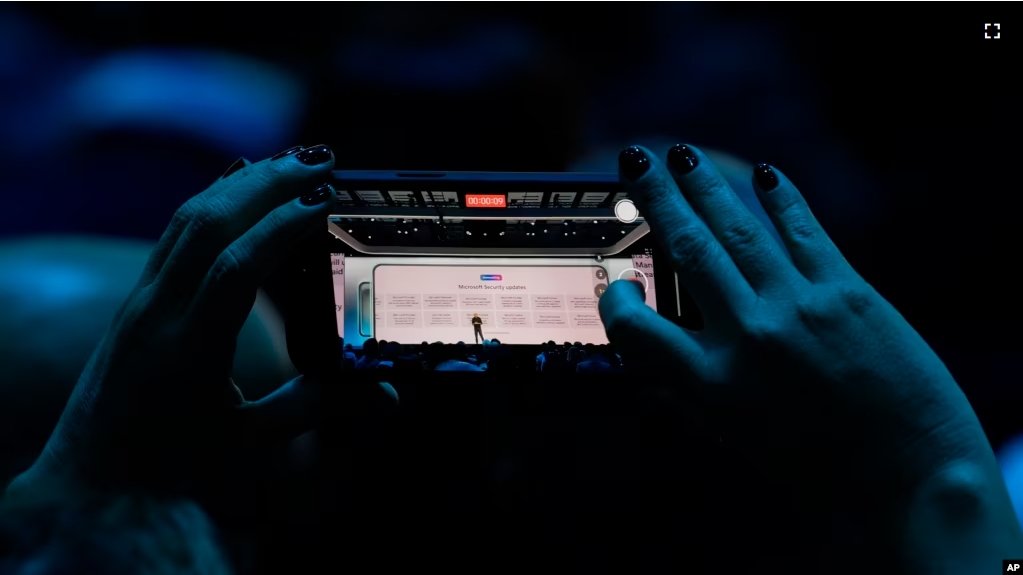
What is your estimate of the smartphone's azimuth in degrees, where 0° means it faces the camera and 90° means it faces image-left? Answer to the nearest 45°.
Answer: approximately 0°
